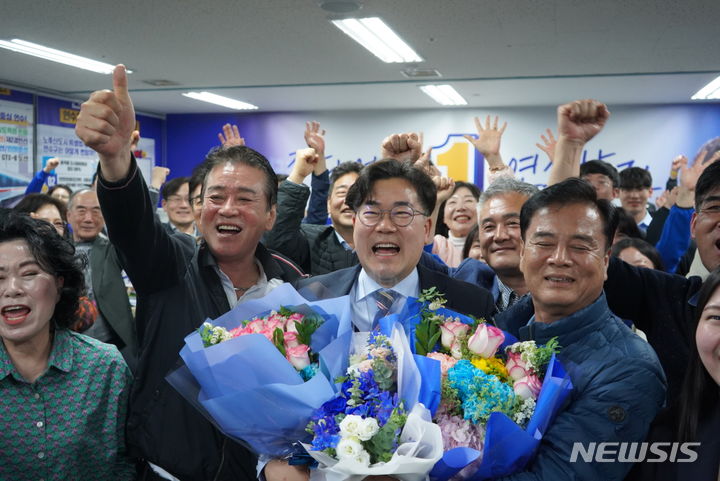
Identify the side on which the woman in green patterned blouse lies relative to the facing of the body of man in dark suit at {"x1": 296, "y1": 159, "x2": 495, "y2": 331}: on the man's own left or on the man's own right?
on the man's own right

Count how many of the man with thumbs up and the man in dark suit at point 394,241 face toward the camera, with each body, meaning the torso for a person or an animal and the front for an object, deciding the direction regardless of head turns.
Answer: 2

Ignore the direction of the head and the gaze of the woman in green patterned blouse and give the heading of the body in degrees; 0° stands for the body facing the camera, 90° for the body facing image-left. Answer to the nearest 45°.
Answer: approximately 0°

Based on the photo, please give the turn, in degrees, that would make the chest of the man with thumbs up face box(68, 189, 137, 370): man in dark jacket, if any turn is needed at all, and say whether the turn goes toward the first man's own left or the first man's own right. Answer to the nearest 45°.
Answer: approximately 180°

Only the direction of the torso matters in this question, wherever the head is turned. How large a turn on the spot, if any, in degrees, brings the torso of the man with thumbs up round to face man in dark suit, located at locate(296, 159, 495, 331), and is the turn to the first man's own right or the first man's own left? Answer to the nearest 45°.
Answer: approximately 90° to the first man's own left

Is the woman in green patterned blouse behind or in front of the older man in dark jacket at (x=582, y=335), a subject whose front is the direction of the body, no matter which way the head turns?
in front

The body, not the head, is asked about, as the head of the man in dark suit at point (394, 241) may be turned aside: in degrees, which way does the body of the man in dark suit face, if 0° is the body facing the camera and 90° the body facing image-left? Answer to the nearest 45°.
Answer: approximately 0°

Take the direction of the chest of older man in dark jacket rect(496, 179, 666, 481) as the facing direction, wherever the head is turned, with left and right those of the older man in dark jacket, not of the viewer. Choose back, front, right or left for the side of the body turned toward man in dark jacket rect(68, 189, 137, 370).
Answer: right

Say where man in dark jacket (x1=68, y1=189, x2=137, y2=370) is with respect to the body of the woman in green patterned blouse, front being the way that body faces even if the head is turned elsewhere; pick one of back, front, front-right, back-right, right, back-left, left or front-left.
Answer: back
